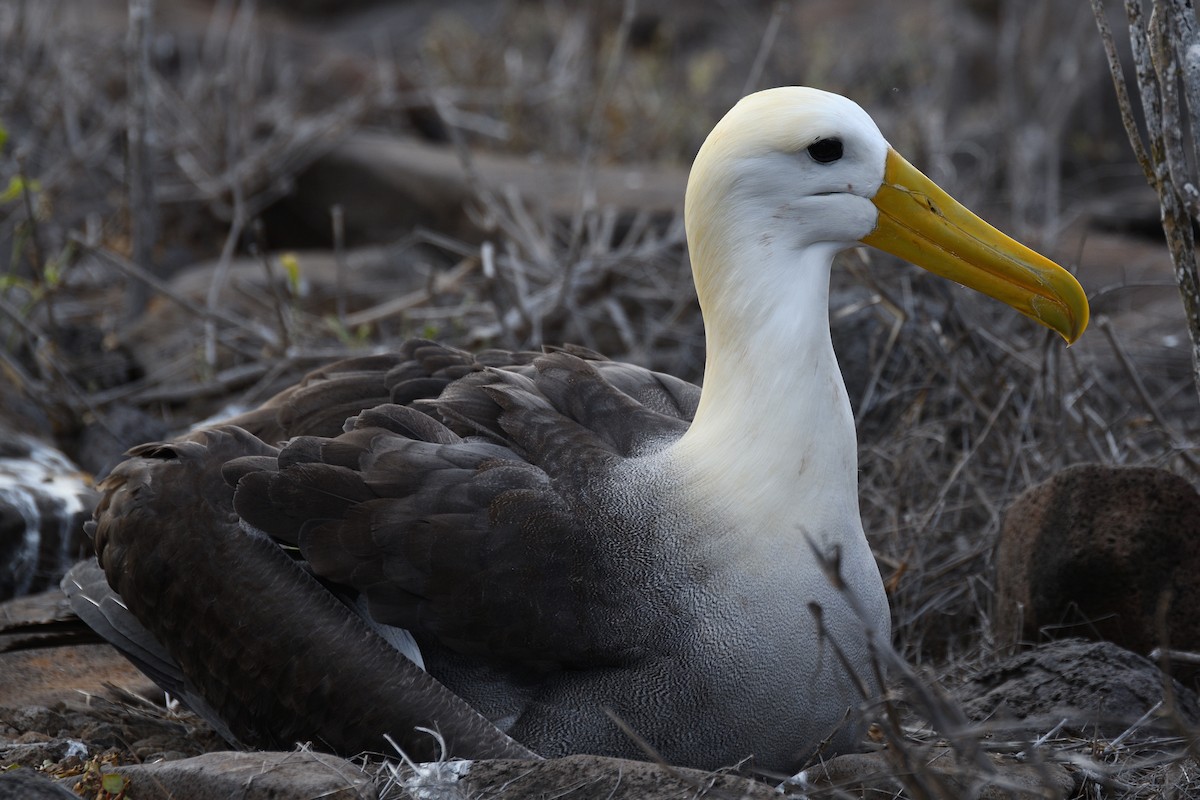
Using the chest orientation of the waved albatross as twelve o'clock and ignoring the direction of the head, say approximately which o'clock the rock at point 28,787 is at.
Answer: The rock is roughly at 5 o'clock from the waved albatross.

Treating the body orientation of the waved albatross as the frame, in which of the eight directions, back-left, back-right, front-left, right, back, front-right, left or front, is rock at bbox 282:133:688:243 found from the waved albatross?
left

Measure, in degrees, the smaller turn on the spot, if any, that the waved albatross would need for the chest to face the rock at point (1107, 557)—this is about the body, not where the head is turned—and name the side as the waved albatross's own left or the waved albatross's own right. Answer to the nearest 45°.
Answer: approximately 45° to the waved albatross's own left

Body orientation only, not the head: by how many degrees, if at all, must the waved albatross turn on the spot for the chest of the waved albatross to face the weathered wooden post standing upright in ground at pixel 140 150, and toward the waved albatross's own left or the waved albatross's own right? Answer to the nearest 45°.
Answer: approximately 135° to the waved albatross's own left

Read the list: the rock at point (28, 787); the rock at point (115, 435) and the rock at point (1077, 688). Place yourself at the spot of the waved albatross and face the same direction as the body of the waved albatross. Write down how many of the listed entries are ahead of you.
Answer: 1

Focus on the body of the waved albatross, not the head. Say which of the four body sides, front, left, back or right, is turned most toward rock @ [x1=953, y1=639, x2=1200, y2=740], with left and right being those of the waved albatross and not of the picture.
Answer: front

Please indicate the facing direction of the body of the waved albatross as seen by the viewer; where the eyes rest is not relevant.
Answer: to the viewer's right
